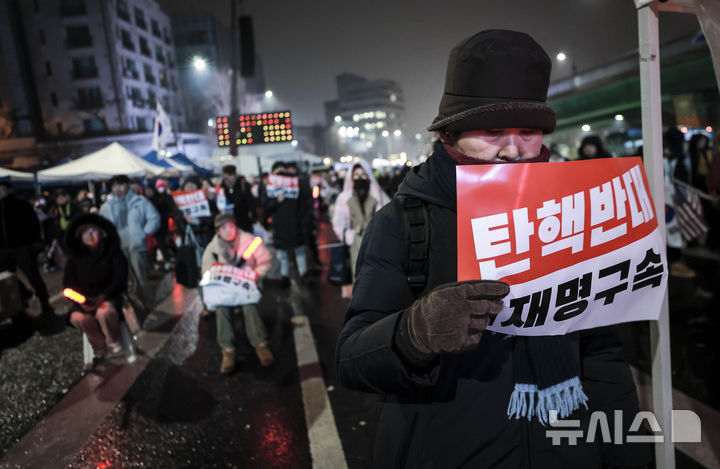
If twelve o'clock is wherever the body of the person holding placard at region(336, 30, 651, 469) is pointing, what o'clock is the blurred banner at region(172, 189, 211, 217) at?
The blurred banner is roughly at 6 o'clock from the person holding placard.

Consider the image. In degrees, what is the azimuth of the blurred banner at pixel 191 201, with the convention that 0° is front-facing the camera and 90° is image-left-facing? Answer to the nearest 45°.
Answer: approximately 0°

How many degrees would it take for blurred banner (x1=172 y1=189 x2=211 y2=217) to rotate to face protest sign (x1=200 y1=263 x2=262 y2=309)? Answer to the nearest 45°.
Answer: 0° — it already faces it

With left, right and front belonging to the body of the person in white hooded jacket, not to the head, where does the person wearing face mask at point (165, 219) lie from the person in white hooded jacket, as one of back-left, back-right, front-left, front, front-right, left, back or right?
back-right

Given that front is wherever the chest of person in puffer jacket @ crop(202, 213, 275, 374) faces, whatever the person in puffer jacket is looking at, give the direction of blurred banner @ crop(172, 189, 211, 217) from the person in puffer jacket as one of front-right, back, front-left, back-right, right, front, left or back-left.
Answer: back

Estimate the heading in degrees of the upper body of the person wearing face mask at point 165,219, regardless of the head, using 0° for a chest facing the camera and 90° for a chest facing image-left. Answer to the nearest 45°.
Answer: approximately 0°

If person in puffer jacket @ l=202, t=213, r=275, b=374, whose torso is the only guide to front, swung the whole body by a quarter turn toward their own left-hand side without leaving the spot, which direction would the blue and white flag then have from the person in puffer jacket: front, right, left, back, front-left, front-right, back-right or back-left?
left
